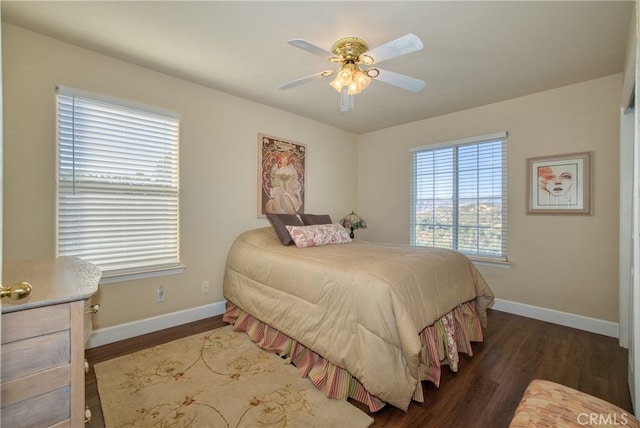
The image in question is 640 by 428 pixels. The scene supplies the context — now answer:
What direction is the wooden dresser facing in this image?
to the viewer's right

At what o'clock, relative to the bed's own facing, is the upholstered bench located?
The upholstered bench is roughly at 12 o'clock from the bed.

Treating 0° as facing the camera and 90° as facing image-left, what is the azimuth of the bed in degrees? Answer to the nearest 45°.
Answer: approximately 315°

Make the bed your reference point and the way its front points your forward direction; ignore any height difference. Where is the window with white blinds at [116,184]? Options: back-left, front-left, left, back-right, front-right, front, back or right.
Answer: back-right

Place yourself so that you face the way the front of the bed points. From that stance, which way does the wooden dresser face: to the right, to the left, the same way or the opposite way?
to the left

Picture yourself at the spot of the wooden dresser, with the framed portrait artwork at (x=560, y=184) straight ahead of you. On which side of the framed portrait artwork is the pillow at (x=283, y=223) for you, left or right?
left

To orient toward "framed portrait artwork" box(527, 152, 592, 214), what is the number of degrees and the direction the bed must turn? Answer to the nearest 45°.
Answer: approximately 90° to its left

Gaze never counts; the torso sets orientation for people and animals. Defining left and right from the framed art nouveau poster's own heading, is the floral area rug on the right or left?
on its right

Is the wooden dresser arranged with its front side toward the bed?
yes

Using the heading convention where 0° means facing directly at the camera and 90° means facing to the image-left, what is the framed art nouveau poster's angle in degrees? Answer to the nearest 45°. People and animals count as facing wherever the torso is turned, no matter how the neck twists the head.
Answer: approximately 315°
